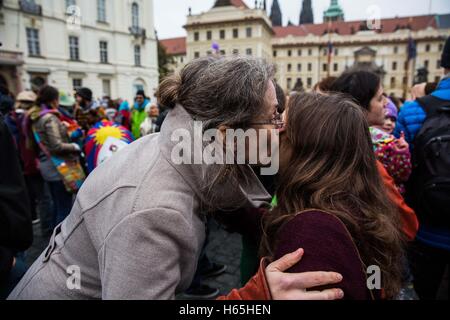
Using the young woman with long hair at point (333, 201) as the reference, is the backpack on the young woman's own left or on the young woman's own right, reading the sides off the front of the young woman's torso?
on the young woman's own right

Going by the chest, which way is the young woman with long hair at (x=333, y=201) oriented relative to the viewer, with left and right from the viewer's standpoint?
facing away from the viewer and to the left of the viewer
